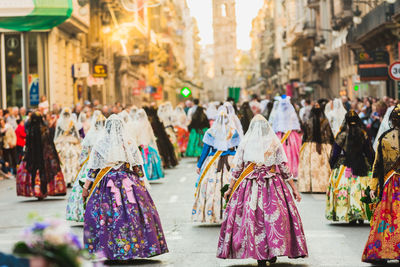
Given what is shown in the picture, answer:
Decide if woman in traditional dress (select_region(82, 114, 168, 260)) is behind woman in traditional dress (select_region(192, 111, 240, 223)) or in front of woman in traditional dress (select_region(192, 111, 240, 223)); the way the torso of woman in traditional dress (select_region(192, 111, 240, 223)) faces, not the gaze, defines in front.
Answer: behind

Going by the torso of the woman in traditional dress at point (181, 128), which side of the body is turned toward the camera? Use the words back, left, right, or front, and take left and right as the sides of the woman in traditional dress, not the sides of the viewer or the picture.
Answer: back

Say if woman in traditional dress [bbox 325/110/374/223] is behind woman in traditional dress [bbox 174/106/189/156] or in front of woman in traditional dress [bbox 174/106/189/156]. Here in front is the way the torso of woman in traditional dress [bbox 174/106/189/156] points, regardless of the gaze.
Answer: behind

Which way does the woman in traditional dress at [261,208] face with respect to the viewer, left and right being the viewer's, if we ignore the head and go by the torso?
facing away from the viewer

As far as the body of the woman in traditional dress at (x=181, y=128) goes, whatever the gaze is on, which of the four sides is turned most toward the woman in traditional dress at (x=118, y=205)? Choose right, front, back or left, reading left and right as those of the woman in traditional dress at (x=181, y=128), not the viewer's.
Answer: back

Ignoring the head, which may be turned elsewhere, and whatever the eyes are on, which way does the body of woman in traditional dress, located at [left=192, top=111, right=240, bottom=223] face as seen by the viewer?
away from the camera

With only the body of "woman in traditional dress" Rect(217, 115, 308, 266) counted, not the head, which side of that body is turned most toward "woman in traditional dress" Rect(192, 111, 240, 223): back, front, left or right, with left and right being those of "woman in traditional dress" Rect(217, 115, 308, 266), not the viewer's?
front

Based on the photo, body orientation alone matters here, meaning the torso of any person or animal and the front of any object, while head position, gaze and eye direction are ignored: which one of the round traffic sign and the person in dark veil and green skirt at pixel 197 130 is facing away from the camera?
the person in dark veil and green skirt

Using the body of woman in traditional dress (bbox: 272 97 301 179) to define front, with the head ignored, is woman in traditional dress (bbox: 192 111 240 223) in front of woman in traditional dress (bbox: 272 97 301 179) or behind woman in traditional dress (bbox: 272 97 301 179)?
behind

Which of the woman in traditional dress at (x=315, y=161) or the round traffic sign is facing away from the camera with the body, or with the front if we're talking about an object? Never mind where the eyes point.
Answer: the woman in traditional dress

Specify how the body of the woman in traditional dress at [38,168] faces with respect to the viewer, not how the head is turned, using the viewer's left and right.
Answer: facing away from the viewer

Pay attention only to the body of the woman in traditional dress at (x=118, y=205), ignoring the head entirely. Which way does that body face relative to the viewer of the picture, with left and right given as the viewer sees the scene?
facing away from the viewer

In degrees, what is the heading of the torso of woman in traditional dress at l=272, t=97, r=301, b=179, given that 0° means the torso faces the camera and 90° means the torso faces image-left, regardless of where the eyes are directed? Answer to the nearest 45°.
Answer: approximately 180°

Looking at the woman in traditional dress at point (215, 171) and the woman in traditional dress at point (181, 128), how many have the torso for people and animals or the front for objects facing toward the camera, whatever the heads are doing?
0

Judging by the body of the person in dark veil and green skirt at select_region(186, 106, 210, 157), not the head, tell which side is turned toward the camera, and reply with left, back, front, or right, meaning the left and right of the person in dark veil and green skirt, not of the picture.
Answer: back

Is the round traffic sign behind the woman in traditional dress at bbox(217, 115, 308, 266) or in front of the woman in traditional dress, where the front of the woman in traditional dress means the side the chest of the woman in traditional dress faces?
in front

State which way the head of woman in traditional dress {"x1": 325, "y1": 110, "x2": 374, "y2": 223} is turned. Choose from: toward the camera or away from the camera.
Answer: away from the camera
